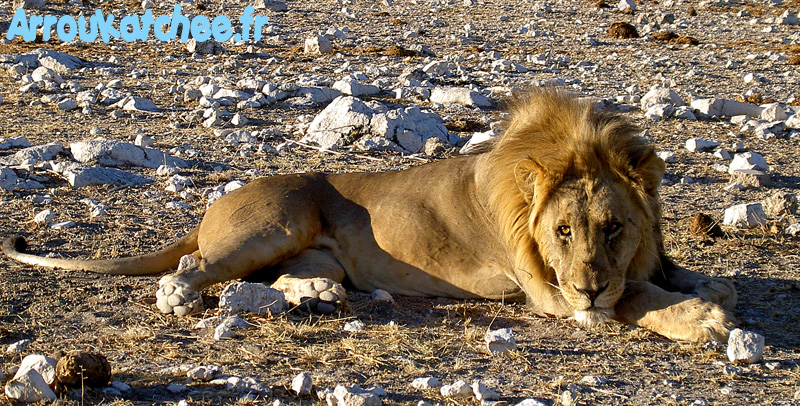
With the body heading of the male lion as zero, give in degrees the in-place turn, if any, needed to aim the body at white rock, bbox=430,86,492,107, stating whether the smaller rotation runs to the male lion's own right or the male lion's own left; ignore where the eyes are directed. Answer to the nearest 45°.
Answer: approximately 90° to the male lion's own left

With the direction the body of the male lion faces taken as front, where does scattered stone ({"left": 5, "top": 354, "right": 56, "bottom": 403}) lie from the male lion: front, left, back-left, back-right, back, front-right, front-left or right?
back-right

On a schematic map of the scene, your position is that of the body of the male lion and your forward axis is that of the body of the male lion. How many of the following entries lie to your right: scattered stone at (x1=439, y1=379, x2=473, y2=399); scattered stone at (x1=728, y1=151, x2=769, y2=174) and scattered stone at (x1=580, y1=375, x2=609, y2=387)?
2

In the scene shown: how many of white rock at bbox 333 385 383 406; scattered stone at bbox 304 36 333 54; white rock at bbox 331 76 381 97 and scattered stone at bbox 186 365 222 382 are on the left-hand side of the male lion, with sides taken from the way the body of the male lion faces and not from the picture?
2

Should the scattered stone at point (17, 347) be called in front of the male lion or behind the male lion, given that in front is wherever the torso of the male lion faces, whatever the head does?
behind

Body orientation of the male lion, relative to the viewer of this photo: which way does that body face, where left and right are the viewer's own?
facing to the right of the viewer

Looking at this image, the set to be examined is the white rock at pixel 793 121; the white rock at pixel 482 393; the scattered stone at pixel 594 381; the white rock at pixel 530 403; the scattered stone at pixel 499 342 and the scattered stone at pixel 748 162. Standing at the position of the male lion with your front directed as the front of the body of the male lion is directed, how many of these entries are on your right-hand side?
4

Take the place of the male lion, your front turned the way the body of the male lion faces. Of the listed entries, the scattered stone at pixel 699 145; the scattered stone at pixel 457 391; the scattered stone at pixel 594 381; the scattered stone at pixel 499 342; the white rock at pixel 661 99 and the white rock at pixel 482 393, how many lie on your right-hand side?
4

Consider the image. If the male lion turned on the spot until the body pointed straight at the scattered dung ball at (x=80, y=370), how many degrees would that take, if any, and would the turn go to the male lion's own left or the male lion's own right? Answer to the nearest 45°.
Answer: approximately 135° to the male lion's own right

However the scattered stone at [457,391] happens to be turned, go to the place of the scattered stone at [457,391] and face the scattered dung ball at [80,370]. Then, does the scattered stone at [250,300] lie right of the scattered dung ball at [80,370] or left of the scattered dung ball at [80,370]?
right

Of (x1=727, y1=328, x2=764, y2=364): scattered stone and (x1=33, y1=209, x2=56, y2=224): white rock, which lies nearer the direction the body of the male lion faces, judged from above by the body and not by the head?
the scattered stone

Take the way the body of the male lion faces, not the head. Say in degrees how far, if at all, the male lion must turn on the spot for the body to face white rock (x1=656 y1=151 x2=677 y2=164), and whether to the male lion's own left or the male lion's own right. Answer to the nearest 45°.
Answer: approximately 45° to the male lion's own left
